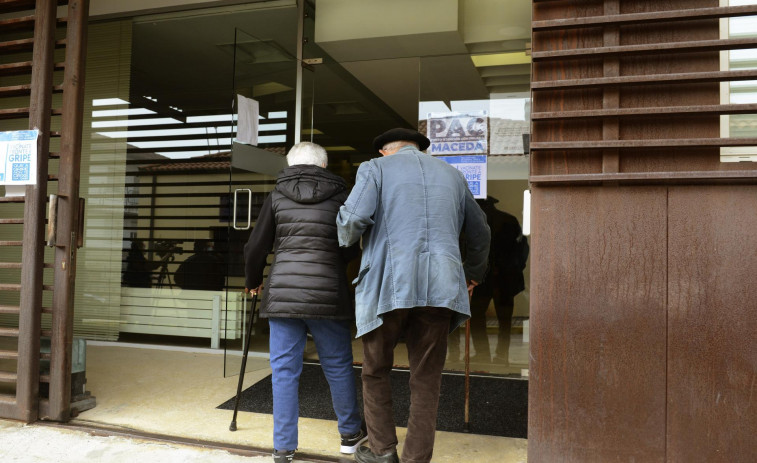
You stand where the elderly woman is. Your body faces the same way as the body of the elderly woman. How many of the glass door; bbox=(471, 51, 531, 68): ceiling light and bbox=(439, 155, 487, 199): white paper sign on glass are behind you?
0

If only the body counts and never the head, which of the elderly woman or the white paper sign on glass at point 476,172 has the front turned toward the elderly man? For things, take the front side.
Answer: the white paper sign on glass

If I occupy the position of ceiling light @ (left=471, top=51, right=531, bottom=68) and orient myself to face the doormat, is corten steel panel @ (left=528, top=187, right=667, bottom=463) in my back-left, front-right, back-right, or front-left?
front-left

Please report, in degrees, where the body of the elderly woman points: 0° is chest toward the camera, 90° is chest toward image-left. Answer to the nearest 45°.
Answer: approximately 180°

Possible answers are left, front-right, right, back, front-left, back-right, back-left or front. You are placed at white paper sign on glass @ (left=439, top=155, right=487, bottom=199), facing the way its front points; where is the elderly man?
front

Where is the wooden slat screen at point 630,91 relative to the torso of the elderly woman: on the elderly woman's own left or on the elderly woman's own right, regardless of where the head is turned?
on the elderly woman's own right

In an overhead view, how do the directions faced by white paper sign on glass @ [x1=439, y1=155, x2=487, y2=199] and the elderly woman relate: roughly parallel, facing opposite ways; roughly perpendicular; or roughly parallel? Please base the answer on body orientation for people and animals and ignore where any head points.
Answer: roughly parallel, facing opposite ways

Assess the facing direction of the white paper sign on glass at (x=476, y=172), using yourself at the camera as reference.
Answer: facing the viewer

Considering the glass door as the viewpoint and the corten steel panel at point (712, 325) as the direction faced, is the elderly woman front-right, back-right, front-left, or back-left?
front-right

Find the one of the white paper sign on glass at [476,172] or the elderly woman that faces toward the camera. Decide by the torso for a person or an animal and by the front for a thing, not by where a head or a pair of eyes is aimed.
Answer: the white paper sign on glass

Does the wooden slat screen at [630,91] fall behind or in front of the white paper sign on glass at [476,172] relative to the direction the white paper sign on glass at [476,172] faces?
in front

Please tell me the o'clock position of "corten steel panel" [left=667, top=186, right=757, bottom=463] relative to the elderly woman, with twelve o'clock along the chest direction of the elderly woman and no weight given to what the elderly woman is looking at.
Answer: The corten steel panel is roughly at 4 o'clock from the elderly woman.

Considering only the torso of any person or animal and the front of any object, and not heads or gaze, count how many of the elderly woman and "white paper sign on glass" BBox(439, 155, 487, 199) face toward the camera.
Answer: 1
